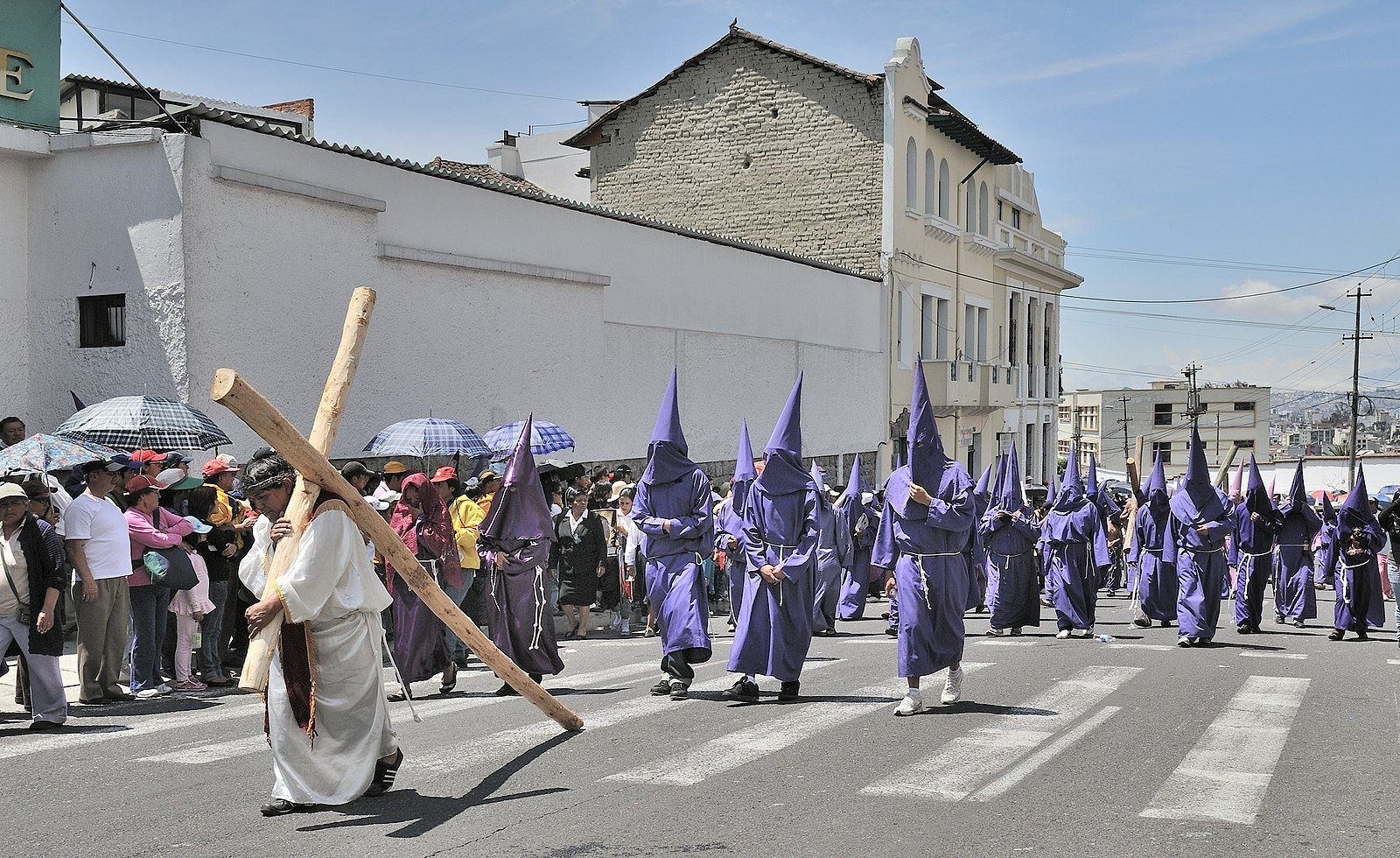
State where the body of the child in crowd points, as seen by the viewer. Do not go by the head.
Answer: to the viewer's right

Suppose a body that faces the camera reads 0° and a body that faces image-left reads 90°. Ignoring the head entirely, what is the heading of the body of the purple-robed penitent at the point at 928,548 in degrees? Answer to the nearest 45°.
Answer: approximately 45°

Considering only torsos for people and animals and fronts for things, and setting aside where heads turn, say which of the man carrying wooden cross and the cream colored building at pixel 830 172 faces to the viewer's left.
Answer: the man carrying wooden cross

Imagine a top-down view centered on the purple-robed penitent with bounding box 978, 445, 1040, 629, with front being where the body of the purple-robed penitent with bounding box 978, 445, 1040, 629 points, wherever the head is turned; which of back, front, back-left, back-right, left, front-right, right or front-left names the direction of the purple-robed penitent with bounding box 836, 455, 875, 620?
back-right

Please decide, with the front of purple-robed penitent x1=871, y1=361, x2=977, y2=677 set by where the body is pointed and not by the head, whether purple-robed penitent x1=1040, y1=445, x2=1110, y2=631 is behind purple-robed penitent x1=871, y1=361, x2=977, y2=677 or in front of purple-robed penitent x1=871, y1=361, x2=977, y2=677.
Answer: behind

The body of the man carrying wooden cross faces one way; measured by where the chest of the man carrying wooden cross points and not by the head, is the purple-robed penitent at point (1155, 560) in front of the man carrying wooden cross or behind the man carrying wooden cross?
behind

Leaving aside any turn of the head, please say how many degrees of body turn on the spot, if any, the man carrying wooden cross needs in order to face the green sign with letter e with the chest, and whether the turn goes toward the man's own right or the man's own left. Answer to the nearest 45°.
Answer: approximately 90° to the man's own right

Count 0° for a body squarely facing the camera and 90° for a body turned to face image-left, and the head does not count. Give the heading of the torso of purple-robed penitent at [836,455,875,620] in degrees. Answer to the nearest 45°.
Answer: approximately 45°

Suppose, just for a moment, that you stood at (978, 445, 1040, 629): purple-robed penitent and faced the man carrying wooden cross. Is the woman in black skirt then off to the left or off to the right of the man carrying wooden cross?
right
